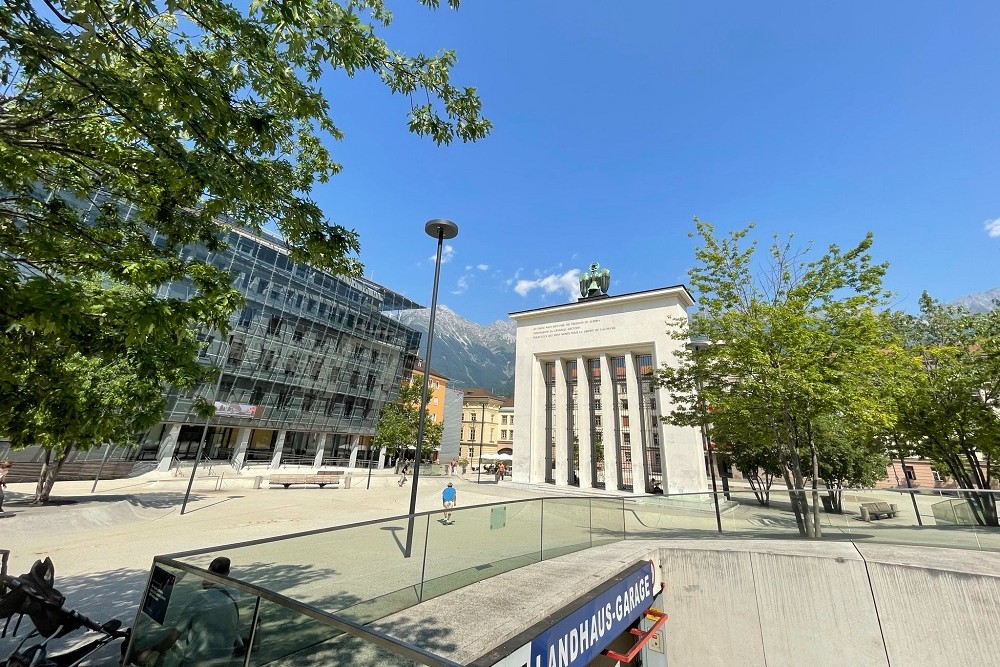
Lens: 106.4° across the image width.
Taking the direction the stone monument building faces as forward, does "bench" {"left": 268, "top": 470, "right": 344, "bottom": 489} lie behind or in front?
in front

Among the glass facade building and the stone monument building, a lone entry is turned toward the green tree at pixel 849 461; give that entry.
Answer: the glass facade building

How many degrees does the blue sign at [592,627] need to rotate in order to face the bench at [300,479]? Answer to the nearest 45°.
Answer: approximately 180°

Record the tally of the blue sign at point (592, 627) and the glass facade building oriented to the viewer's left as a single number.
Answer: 0

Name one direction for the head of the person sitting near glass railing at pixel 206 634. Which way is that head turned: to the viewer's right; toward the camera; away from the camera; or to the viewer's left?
away from the camera

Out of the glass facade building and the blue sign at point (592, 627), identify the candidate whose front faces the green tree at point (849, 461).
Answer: the glass facade building

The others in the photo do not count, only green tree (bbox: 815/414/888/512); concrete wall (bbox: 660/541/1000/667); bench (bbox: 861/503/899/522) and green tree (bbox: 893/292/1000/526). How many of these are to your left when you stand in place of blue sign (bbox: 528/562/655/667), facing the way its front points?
4

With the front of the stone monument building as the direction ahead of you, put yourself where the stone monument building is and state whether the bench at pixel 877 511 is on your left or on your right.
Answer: on your left

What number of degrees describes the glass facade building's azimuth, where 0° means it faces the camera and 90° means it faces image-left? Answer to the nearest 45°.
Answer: approximately 315°

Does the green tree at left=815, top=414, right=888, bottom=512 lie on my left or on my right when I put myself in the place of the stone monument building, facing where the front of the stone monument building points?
on my left

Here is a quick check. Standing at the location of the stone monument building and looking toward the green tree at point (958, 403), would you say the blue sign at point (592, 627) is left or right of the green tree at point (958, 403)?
right

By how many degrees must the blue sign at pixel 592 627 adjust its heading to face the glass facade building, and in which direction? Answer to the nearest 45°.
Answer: approximately 180°

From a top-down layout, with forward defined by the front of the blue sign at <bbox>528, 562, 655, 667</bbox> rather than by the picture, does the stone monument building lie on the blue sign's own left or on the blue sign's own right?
on the blue sign's own left

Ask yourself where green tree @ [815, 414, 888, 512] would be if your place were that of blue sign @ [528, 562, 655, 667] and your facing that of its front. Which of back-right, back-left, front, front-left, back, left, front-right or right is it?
left

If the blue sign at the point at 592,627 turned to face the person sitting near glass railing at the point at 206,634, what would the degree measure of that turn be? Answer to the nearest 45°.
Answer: approximately 90° to its right

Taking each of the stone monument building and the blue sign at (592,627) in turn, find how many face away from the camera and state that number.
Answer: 0

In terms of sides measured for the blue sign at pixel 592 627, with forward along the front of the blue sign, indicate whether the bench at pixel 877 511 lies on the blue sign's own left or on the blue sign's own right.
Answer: on the blue sign's own left

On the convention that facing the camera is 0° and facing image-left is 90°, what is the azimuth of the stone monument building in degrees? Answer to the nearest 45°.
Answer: approximately 45°

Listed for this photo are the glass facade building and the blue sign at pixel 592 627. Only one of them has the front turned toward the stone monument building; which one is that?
the glass facade building
